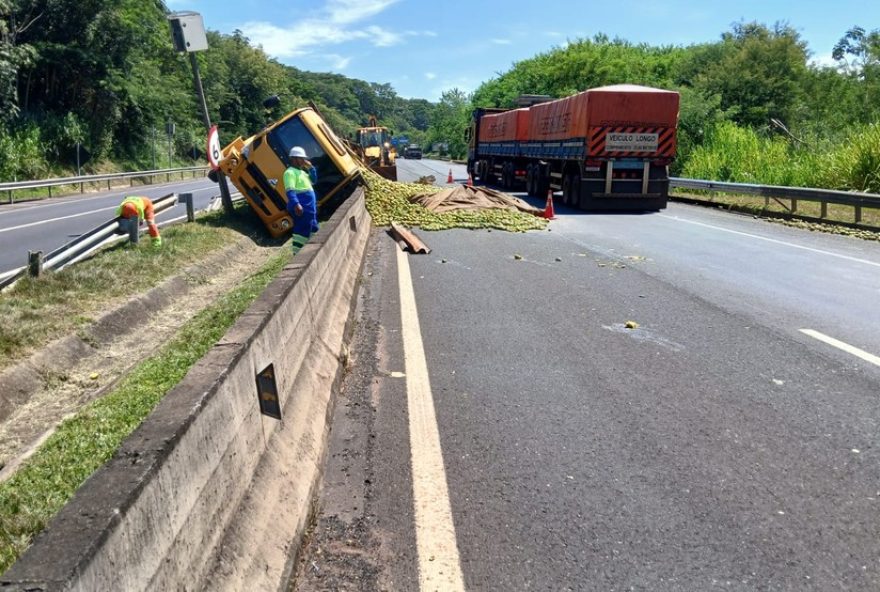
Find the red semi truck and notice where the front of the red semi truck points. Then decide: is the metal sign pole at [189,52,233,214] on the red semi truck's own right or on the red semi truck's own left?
on the red semi truck's own left

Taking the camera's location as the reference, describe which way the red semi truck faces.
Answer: facing away from the viewer and to the left of the viewer

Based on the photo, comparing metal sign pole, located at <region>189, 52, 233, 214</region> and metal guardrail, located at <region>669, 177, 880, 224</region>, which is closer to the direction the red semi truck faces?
the metal sign pole

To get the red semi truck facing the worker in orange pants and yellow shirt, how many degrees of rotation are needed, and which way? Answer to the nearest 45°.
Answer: approximately 90° to its left

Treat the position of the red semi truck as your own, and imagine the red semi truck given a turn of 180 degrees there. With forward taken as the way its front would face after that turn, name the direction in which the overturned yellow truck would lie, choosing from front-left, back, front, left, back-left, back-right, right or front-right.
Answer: right

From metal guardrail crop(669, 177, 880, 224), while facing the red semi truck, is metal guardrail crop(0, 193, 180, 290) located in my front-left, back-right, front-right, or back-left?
front-left

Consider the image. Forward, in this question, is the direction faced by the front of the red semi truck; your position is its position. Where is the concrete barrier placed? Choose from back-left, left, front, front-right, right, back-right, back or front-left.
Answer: back-left

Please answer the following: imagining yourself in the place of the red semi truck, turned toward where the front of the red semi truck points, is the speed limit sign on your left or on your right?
on your left

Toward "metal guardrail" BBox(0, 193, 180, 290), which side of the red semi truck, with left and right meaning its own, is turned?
left
